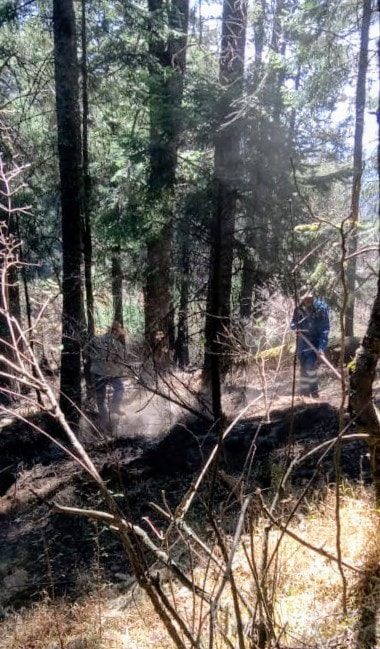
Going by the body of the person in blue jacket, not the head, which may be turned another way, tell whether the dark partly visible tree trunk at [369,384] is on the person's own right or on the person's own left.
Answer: on the person's own left

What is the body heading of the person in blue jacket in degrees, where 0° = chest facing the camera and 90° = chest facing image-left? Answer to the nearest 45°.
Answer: approximately 45°
